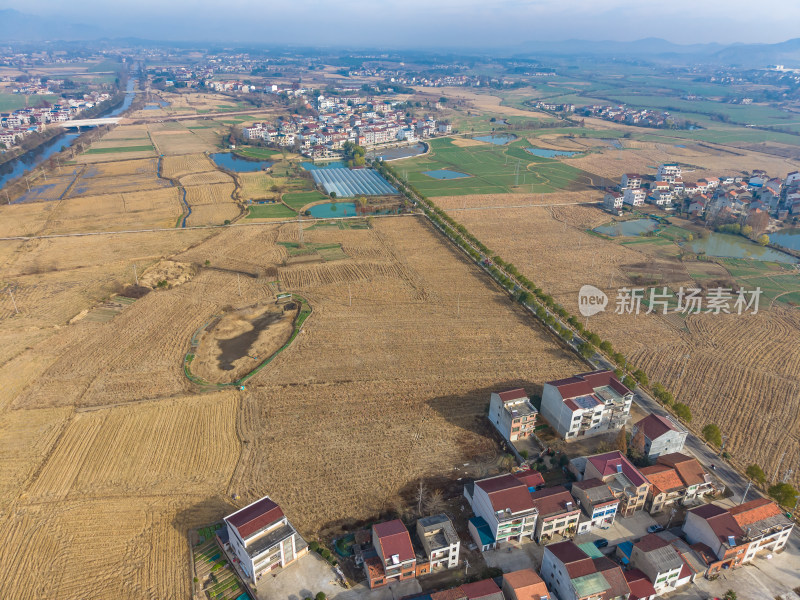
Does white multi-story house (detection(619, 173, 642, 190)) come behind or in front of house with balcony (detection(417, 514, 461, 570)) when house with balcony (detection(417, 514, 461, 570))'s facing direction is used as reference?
behind

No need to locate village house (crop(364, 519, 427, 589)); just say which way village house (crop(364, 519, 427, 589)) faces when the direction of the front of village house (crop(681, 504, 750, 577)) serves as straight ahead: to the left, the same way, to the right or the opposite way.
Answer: the same way

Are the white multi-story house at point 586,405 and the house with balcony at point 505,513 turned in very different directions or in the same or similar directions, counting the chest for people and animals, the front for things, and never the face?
same or similar directions

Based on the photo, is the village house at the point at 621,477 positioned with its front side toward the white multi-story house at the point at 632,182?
no

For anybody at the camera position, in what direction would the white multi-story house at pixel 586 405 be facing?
facing the viewer and to the right of the viewer

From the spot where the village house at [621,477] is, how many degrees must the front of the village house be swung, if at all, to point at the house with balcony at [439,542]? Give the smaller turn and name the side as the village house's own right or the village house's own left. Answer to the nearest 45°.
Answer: approximately 90° to the village house's own right

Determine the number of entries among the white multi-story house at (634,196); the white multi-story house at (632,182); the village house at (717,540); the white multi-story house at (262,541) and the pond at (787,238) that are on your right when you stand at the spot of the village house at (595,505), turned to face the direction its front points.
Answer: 1

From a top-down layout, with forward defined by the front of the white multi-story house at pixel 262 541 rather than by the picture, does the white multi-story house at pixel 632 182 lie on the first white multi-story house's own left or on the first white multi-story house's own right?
on the first white multi-story house's own left

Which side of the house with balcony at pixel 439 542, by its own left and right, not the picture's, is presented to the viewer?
front

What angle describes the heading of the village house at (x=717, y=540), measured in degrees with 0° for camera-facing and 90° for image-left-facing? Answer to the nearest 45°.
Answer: approximately 315°

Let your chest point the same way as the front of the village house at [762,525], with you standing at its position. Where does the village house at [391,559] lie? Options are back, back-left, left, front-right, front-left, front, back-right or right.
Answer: right

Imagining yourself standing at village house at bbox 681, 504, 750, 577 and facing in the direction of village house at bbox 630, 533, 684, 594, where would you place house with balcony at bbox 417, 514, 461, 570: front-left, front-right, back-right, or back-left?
front-right

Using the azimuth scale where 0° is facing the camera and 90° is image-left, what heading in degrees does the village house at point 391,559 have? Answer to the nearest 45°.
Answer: approximately 0°

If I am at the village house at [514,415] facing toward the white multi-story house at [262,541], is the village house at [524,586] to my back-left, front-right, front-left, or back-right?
front-left

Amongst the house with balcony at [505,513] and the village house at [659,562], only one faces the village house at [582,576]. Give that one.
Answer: the house with balcony

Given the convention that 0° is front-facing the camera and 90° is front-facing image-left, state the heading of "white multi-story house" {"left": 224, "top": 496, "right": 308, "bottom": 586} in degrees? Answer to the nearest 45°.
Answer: approximately 315°

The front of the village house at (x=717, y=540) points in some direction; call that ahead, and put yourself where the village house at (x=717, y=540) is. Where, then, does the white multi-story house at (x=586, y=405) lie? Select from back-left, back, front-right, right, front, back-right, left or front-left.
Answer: back

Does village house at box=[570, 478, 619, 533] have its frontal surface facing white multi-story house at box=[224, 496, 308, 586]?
no
